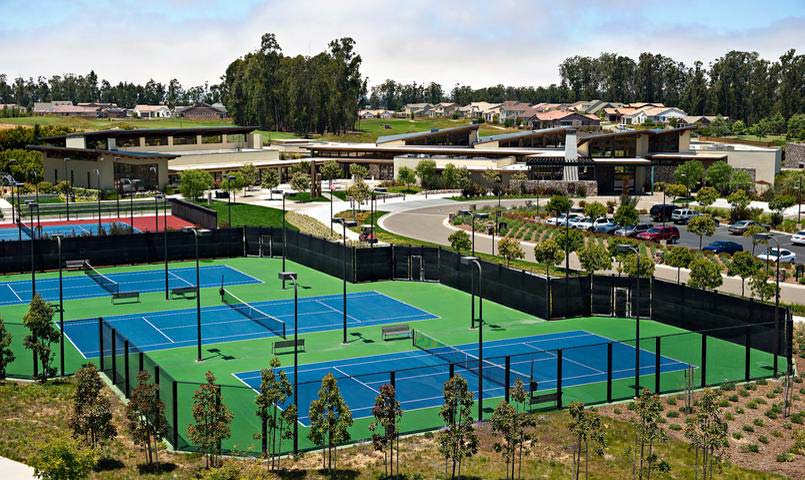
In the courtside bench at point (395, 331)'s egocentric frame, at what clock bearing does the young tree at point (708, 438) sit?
The young tree is roughly at 11 o'clock from the courtside bench.

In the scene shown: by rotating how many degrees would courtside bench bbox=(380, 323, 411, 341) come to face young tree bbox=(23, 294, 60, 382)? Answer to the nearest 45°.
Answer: approximately 45° to its right

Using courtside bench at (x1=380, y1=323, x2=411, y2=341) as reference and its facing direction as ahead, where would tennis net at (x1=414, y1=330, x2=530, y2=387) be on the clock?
The tennis net is roughly at 11 o'clock from the courtside bench.

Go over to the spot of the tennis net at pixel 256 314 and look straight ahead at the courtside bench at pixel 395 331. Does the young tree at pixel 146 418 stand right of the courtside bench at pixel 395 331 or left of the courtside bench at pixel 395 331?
right

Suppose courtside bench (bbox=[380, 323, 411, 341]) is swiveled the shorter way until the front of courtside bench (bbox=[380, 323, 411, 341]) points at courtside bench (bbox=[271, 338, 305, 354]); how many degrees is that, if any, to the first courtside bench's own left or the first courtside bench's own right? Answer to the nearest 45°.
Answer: approximately 45° to the first courtside bench's own right

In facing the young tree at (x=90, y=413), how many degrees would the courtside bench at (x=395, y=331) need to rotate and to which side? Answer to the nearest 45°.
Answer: approximately 45° to its right

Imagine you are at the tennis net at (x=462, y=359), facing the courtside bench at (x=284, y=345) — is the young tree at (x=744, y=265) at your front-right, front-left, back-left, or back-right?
back-right

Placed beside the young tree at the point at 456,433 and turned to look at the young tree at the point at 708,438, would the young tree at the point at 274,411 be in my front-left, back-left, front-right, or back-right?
back-left

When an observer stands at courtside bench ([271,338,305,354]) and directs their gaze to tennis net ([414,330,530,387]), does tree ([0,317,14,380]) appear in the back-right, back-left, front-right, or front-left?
back-right

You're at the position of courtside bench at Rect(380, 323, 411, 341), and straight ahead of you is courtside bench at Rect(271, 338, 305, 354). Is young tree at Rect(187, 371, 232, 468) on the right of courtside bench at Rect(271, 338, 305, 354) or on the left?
left

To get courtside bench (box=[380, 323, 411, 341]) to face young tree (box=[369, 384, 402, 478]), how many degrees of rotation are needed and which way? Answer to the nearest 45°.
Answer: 0° — it already faces it

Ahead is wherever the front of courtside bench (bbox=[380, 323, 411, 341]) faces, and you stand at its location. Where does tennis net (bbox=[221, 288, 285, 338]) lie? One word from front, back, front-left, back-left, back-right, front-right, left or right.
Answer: back-right

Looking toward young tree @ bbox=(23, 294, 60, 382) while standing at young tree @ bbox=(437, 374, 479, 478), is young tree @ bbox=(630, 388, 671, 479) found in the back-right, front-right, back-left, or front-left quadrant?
back-right

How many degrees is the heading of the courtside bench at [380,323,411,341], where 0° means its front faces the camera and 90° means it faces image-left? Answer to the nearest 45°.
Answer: approximately 0°

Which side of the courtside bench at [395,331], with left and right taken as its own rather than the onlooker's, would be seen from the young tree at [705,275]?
left

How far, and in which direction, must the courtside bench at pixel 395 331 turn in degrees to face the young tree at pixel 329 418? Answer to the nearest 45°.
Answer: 0° — it already faces it
